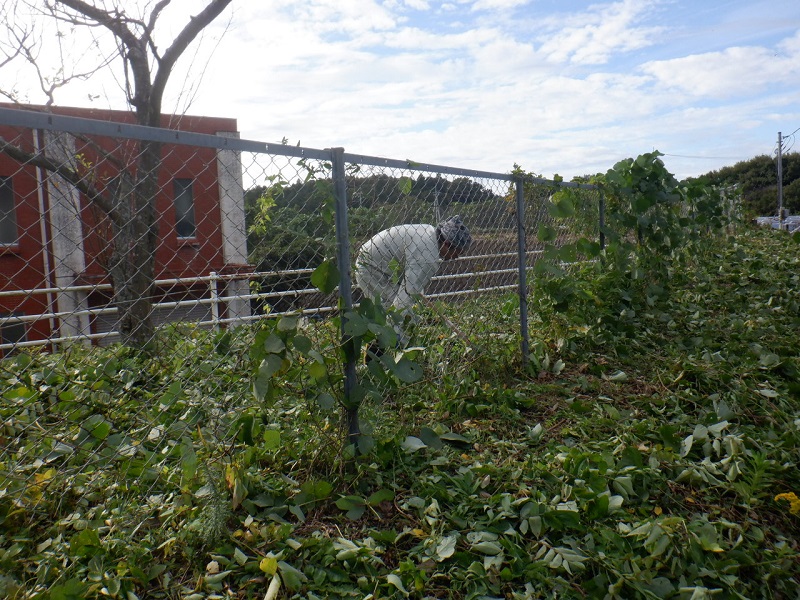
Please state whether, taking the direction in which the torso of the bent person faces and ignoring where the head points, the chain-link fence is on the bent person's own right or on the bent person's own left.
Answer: on the bent person's own right

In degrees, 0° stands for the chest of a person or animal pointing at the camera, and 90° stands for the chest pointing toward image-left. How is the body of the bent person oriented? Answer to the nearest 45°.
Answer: approximately 270°
